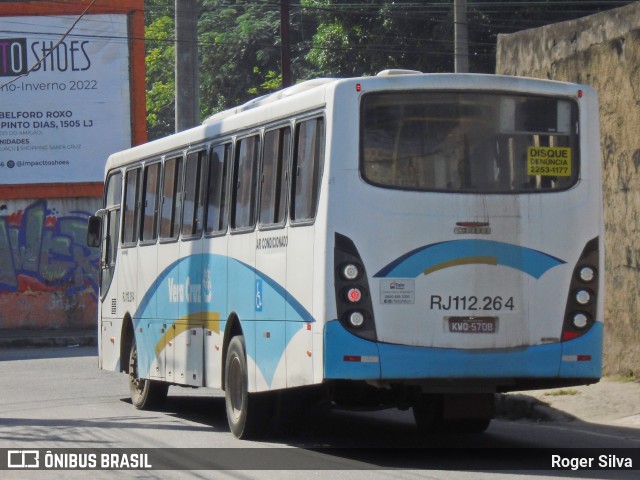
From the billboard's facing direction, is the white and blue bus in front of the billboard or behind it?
in front

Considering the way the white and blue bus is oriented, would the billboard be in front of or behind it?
in front

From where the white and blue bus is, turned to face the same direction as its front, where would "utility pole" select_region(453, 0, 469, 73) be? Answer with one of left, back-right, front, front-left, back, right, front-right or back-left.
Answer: front-right

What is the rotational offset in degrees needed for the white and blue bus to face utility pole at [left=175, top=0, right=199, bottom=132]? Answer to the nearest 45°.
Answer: approximately 45° to its right

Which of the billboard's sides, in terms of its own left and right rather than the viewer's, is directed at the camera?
front

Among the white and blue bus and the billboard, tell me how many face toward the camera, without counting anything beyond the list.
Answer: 1

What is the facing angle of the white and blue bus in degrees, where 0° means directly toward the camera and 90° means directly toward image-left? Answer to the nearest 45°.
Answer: approximately 135°
